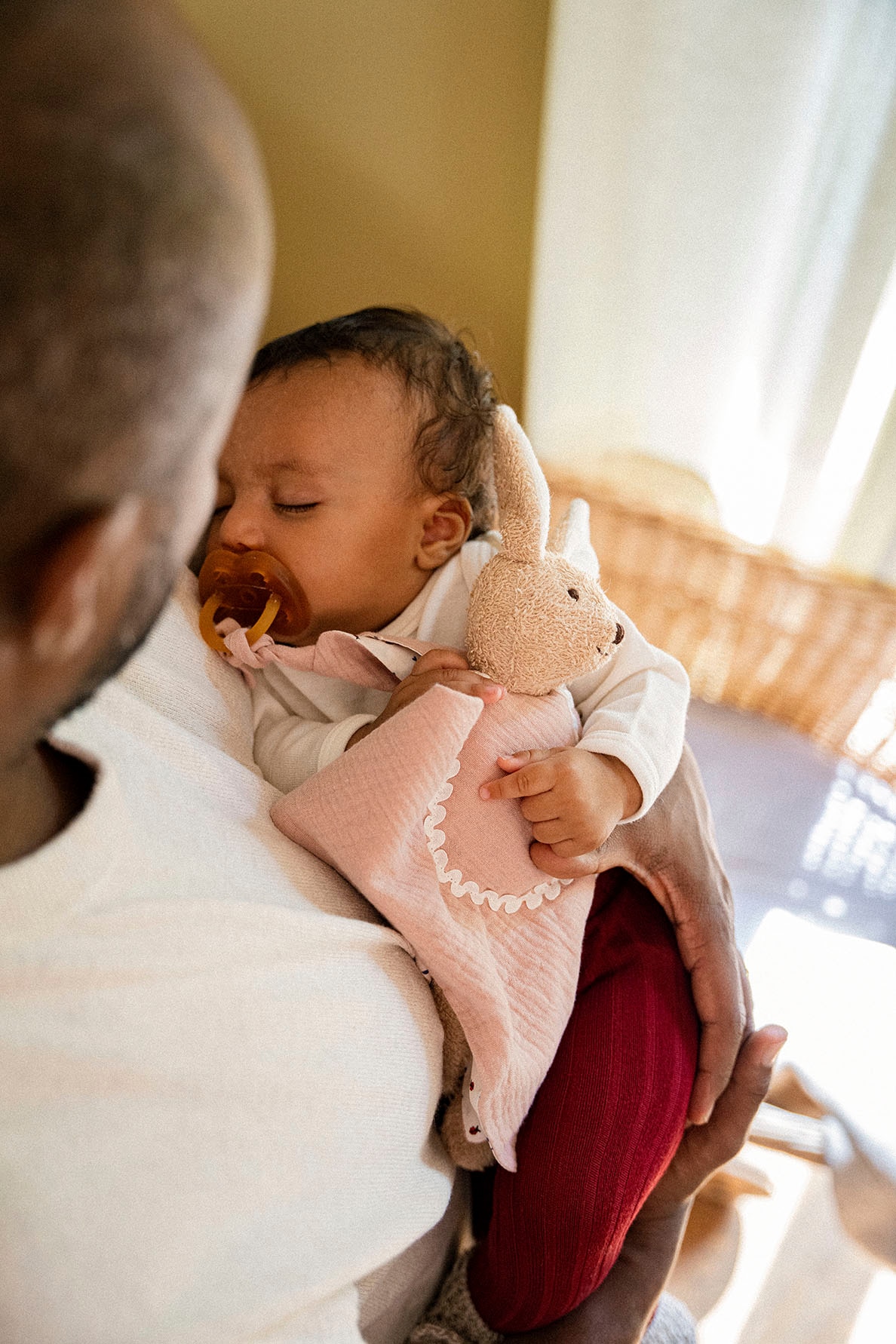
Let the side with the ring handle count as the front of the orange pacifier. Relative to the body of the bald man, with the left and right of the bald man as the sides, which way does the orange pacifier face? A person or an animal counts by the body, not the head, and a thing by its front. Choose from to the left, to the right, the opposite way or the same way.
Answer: the opposite way

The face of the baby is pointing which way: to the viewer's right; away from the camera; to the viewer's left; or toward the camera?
to the viewer's left

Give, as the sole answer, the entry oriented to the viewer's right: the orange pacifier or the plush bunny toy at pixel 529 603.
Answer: the plush bunny toy

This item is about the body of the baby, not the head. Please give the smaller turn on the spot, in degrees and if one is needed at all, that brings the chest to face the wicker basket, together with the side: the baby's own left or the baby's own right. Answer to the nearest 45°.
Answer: approximately 180°

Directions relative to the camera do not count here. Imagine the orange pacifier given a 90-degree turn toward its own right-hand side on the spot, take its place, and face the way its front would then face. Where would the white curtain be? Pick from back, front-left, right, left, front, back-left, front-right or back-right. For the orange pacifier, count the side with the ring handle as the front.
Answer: right

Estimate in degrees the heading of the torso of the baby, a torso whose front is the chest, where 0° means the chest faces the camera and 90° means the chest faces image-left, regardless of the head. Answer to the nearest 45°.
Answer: approximately 45°

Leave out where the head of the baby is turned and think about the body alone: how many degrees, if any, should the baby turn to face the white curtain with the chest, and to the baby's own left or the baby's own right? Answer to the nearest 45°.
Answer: approximately 135° to the baby's own right

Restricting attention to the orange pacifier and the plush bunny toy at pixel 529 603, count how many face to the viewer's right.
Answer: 1

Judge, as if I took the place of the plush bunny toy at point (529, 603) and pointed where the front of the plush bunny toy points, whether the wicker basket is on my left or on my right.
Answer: on my left

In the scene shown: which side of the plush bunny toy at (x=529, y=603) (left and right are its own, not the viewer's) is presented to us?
right

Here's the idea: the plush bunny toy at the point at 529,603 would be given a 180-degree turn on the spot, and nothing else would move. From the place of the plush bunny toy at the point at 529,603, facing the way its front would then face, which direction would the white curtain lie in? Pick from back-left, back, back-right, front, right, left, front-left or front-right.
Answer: right

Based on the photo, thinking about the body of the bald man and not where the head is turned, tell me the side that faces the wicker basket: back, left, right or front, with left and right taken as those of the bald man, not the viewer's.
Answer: front
